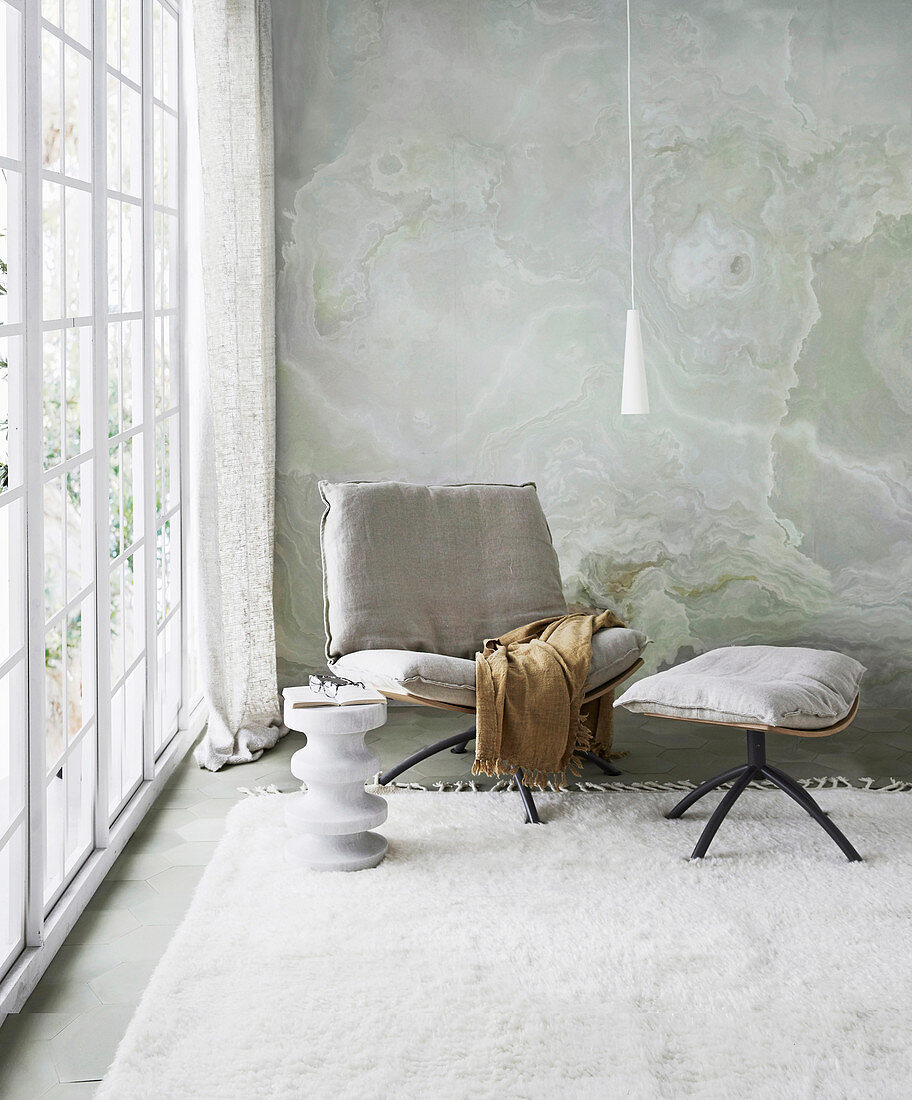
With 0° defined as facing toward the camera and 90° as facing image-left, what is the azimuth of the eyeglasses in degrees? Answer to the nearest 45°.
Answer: approximately 45°

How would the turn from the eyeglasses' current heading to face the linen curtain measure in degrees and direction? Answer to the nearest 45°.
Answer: approximately 135° to its right

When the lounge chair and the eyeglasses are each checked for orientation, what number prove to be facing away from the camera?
0

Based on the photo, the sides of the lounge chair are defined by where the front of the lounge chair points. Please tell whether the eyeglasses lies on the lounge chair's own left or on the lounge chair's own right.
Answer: on the lounge chair's own right

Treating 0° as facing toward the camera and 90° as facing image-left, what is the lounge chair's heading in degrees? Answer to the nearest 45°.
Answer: approximately 315°
